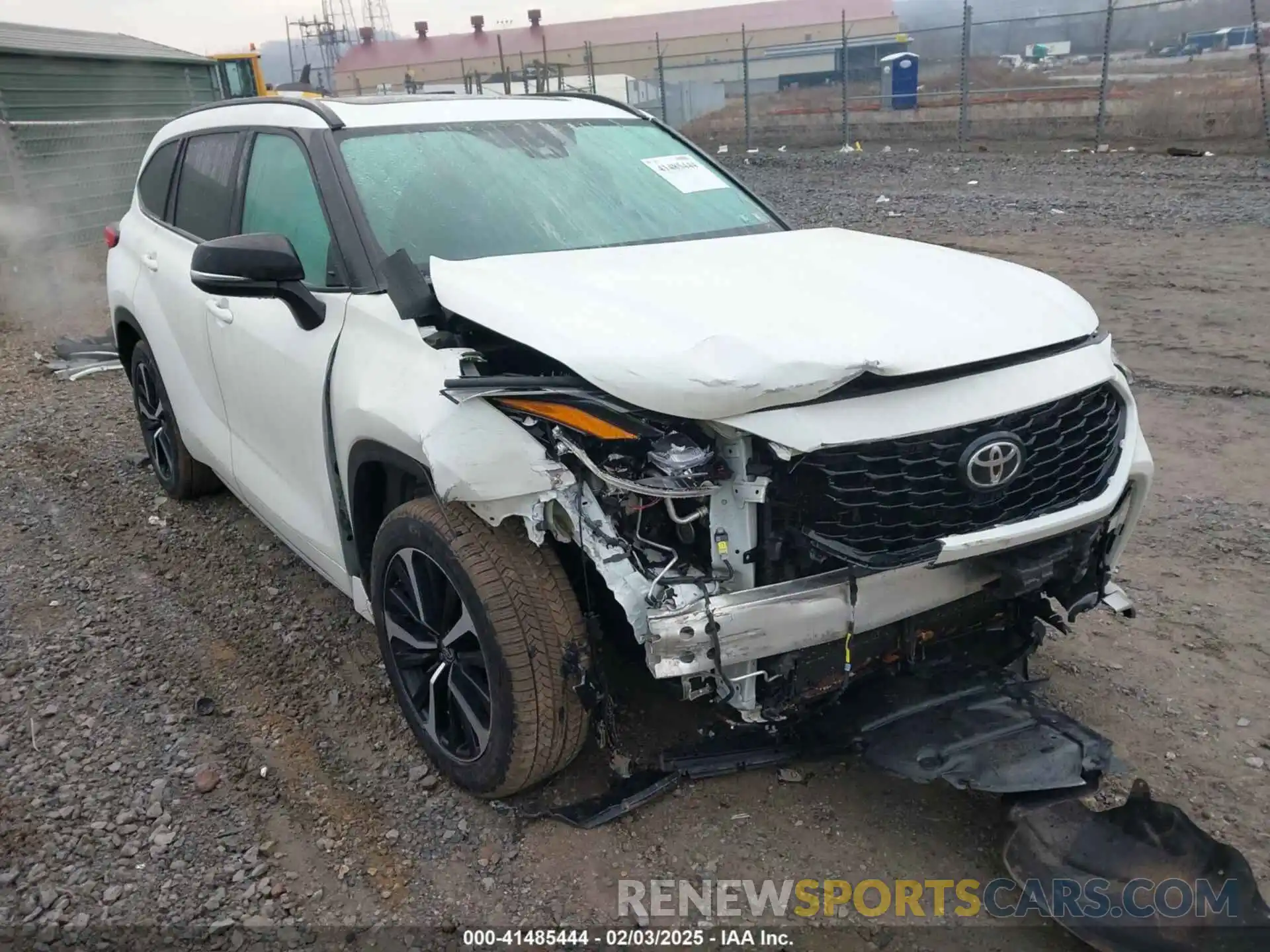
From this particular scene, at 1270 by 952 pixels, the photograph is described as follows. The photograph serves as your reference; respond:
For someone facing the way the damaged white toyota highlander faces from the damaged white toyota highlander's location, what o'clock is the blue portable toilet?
The blue portable toilet is roughly at 8 o'clock from the damaged white toyota highlander.

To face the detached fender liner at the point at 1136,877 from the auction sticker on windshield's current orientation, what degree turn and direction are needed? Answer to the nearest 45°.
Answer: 0° — it already faces it

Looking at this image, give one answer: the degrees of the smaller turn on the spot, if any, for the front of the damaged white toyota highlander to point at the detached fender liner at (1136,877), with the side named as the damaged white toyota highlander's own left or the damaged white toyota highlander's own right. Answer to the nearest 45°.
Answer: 0° — it already faces it

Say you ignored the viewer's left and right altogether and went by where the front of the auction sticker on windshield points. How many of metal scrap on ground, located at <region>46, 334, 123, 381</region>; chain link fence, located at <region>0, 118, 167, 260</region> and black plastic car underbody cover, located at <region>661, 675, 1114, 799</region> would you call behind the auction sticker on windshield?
2

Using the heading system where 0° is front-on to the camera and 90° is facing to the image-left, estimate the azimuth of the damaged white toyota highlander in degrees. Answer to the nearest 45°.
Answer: approximately 315°

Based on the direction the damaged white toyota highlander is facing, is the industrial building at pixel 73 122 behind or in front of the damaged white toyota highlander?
behind

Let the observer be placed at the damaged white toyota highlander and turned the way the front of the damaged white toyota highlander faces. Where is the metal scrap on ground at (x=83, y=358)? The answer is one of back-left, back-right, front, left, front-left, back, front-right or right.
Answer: back

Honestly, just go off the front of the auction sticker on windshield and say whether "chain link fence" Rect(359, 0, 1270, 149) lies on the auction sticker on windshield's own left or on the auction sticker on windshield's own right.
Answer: on the auction sticker on windshield's own left

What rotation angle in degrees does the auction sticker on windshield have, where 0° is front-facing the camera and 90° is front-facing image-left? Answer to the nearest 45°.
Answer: approximately 315°

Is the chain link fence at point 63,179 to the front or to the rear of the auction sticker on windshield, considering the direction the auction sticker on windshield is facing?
to the rear

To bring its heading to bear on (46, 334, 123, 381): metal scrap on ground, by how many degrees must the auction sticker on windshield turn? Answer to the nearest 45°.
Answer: approximately 180°

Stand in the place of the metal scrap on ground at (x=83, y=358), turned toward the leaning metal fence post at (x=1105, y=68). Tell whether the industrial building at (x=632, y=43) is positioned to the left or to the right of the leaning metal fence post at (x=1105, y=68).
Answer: left
